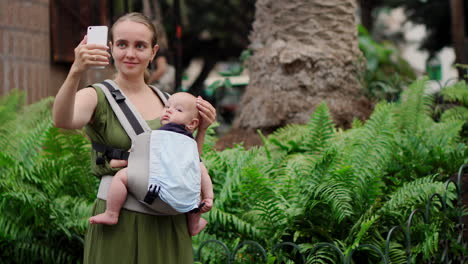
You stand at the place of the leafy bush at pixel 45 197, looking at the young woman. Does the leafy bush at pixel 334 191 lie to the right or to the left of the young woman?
left

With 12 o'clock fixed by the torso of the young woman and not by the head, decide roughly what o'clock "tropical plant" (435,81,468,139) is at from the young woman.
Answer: The tropical plant is roughly at 9 o'clock from the young woman.

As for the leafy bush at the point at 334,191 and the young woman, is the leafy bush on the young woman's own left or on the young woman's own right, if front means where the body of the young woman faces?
on the young woman's own left

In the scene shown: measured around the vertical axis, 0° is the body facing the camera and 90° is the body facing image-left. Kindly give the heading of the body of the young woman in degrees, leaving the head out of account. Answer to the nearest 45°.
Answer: approximately 315°
